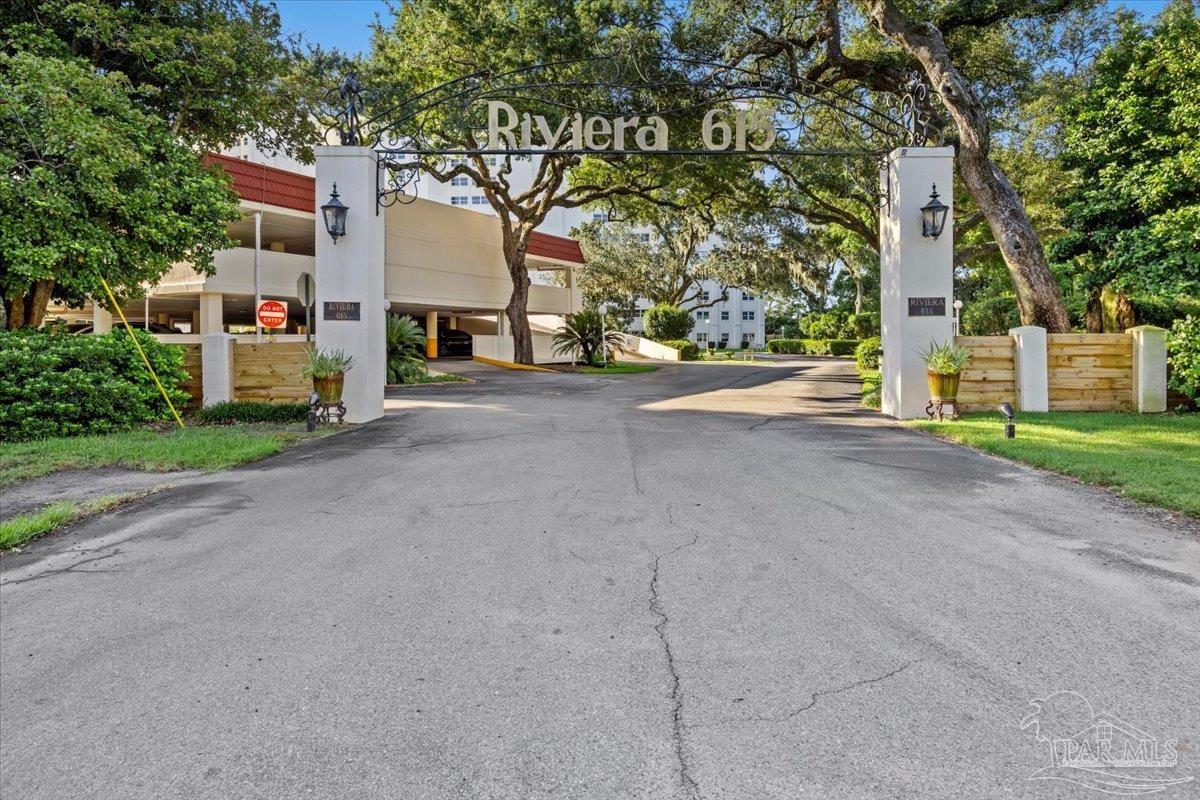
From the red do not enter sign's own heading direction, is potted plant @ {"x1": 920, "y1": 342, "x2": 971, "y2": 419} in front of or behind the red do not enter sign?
in front

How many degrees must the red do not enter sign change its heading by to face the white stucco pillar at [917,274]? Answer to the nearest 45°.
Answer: approximately 45° to its left

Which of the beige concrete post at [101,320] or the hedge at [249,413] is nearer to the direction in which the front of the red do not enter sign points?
the hedge

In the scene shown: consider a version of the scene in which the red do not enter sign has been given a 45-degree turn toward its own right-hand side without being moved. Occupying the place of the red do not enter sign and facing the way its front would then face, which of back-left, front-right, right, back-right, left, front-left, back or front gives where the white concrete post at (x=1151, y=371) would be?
left

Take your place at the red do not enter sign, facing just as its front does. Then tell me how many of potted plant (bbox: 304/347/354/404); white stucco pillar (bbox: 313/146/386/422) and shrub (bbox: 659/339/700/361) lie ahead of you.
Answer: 2

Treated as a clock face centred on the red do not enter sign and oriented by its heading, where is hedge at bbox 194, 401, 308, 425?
The hedge is roughly at 12 o'clock from the red do not enter sign.

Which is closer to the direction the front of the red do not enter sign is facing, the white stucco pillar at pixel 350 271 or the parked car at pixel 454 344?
the white stucco pillar

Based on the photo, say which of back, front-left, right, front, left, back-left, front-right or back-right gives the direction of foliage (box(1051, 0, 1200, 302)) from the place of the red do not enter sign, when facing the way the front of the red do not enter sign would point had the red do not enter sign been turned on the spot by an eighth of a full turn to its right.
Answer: left

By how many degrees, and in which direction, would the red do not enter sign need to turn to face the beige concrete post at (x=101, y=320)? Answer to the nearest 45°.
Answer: approximately 135° to its right

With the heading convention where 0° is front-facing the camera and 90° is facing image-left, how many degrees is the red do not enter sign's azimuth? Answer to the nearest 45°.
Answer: approximately 0°
